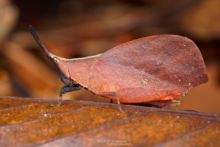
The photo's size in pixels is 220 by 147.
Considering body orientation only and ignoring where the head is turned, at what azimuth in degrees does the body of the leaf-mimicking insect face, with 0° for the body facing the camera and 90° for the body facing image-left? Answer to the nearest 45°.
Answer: approximately 90°
